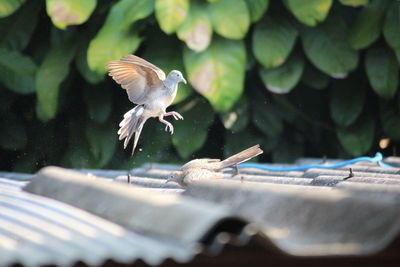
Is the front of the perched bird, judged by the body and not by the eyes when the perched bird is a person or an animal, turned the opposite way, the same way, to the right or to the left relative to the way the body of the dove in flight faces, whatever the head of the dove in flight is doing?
the opposite way

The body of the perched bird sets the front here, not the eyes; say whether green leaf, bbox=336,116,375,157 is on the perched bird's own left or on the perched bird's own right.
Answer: on the perched bird's own right

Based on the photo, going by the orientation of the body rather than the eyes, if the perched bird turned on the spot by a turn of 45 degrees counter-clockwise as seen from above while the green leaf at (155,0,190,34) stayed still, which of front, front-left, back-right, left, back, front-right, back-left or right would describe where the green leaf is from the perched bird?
back-right

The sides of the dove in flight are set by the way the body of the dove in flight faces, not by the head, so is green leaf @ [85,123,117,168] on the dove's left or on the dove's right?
on the dove's left

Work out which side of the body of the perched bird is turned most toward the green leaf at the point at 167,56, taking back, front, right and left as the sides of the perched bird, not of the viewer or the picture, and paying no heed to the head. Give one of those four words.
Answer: right

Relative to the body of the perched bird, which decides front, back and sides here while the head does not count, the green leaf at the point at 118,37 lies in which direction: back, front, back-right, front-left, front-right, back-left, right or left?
right

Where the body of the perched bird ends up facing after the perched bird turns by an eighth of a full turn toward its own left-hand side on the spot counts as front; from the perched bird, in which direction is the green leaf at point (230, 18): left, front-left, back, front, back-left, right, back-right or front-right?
back-right

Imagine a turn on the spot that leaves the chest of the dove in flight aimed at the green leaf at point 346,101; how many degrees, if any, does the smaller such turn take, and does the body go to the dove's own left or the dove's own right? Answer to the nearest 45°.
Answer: approximately 45° to the dove's own left

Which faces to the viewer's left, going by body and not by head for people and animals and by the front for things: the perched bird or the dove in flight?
the perched bird

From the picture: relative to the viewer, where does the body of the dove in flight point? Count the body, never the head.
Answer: to the viewer's right

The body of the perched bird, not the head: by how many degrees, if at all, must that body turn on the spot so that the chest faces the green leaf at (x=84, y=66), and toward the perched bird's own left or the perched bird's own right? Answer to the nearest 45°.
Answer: approximately 90° to the perched bird's own right

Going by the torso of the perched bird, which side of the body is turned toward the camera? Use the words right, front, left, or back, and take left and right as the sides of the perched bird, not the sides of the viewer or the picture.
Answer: left
